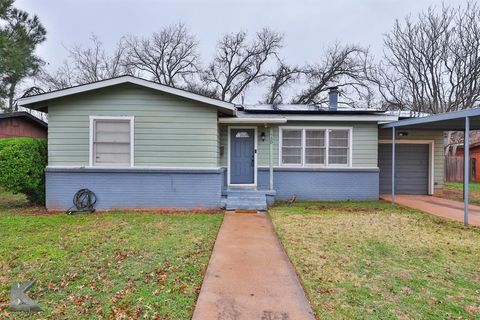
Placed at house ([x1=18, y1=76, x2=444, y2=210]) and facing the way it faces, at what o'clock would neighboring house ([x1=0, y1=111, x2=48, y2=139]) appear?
The neighboring house is roughly at 4 o'clock from the house.

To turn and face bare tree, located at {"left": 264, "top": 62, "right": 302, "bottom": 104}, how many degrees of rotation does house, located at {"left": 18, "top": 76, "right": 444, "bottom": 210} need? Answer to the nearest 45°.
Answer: approximately 180°

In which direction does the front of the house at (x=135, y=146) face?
toward the camera

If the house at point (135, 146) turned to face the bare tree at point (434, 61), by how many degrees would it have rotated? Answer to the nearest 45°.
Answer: approximately 135° to its left

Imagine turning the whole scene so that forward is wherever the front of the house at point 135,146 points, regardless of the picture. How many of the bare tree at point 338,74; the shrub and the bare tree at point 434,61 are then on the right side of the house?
1

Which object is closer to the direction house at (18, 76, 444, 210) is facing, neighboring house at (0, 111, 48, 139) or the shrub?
the shrub

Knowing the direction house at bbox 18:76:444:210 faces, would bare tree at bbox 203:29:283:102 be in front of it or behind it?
behind

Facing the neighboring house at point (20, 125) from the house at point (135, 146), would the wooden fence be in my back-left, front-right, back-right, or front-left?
back-right

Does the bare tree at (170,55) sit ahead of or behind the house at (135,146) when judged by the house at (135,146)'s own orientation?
behind

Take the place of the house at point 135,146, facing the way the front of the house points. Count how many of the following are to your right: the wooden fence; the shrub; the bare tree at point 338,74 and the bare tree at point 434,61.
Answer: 1

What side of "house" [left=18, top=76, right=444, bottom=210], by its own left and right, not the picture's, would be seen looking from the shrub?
right

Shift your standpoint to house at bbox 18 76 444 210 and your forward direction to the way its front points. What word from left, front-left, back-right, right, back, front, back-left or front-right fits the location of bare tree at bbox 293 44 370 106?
back-left

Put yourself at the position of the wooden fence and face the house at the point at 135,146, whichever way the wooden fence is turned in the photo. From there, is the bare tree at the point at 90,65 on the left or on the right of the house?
right
